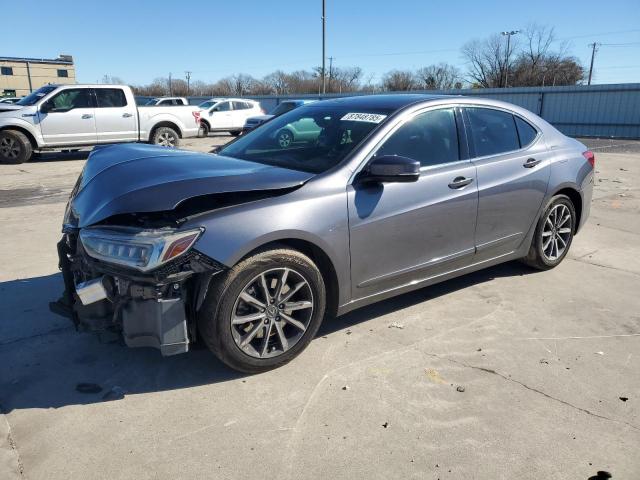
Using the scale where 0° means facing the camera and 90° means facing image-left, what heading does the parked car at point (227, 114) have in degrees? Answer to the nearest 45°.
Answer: approximately 90°

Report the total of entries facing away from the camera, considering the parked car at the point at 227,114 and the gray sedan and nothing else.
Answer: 0

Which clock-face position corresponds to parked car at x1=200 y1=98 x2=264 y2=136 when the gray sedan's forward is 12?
The parked car is roughly at 4 o'clock from the gray sedan.

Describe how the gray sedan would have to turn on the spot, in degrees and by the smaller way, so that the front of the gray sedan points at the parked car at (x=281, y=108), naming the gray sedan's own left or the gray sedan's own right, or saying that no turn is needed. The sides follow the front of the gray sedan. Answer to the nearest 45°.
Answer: approximately 135° to the gray sedan's own right

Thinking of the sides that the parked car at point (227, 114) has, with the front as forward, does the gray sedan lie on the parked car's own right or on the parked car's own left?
on the parked car's own left

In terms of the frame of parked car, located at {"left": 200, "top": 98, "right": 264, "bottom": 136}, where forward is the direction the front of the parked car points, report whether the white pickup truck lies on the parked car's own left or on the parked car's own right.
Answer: on the parked car's own left

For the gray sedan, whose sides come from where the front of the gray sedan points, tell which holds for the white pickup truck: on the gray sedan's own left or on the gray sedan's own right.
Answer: on the gray sedan's own right
